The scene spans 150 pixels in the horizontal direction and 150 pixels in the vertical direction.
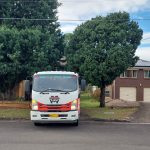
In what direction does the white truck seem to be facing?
toward the camera

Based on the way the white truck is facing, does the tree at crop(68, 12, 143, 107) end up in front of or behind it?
behind
